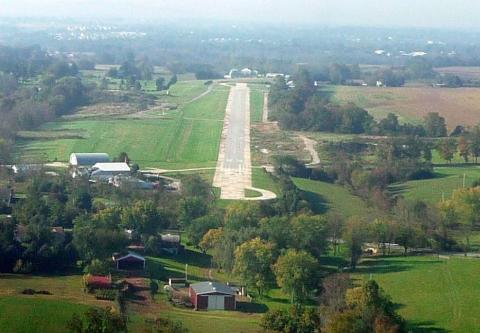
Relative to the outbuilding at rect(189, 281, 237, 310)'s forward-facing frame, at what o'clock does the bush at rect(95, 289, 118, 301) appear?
The bush is roughly at 3 o'clock from the outbuilding.

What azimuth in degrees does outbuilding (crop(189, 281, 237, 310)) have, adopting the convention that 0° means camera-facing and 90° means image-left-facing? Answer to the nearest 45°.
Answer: approximately 0°

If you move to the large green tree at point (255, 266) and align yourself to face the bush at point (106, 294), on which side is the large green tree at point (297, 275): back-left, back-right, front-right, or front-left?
back-left

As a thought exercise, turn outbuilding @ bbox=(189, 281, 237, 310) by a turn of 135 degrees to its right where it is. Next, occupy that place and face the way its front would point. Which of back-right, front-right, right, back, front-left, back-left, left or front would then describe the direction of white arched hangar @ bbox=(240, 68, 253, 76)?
front-right

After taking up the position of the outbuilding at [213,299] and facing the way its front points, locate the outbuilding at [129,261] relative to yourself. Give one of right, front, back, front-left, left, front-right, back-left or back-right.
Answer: back-right

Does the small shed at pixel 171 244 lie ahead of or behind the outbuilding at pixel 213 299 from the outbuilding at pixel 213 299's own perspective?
behind

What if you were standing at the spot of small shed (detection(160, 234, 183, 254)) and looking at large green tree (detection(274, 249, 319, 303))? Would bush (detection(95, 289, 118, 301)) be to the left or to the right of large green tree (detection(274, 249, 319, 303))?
right

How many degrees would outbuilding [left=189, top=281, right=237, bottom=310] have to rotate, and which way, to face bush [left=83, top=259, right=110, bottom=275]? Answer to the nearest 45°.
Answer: approximately 135° to its right

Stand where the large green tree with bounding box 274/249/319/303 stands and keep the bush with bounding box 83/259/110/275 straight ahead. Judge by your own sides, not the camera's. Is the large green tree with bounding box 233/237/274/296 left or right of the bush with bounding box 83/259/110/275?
right

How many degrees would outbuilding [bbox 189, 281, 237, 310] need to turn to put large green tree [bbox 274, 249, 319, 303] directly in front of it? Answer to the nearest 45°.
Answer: approximately 90° to its left

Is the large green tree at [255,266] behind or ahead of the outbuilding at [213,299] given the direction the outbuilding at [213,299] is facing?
behind
